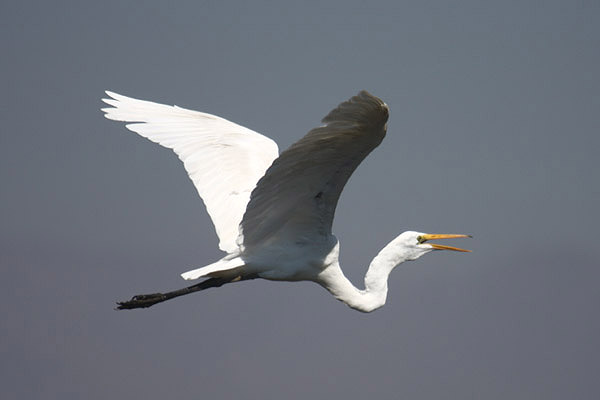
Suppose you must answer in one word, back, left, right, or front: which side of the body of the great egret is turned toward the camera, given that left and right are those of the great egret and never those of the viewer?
right
